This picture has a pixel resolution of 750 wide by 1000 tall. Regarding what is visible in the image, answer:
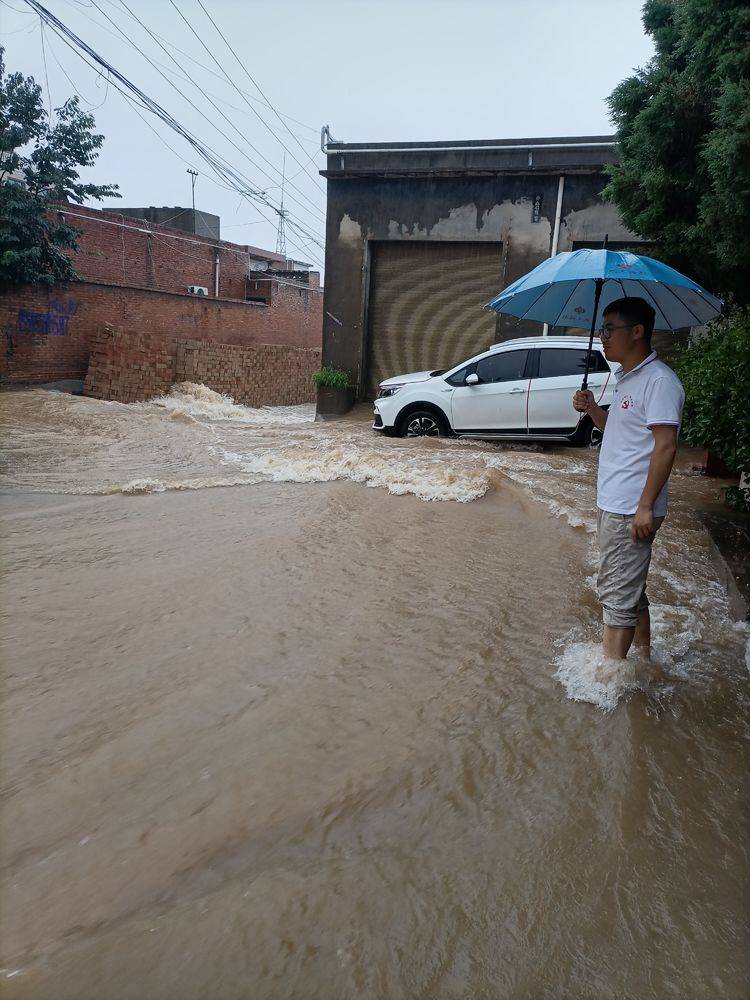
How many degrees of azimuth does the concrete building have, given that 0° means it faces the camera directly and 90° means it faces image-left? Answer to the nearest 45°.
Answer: approximately 0°

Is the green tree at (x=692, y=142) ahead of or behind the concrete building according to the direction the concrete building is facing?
ahead

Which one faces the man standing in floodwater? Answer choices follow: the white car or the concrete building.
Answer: the concrete building

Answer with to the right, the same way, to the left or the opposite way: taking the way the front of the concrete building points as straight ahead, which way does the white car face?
to the right

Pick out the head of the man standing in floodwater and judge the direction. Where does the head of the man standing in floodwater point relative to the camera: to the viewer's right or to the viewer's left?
to the viewer's left

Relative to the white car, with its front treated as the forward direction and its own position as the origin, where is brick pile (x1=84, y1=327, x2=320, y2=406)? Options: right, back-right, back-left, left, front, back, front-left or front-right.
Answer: front-right

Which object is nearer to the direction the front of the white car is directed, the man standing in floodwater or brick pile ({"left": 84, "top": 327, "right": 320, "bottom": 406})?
the brick pile

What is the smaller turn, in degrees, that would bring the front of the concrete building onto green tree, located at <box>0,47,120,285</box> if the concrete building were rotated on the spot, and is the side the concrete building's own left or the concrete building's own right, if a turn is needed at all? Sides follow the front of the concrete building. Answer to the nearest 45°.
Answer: approximately 90° to the concrete building's own right

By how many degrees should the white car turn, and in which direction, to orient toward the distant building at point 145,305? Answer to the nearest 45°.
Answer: approximately 45° to its right

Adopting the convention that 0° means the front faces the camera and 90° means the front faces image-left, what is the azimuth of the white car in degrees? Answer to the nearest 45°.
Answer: approximately 90°

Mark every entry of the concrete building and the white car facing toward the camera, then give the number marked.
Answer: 1
